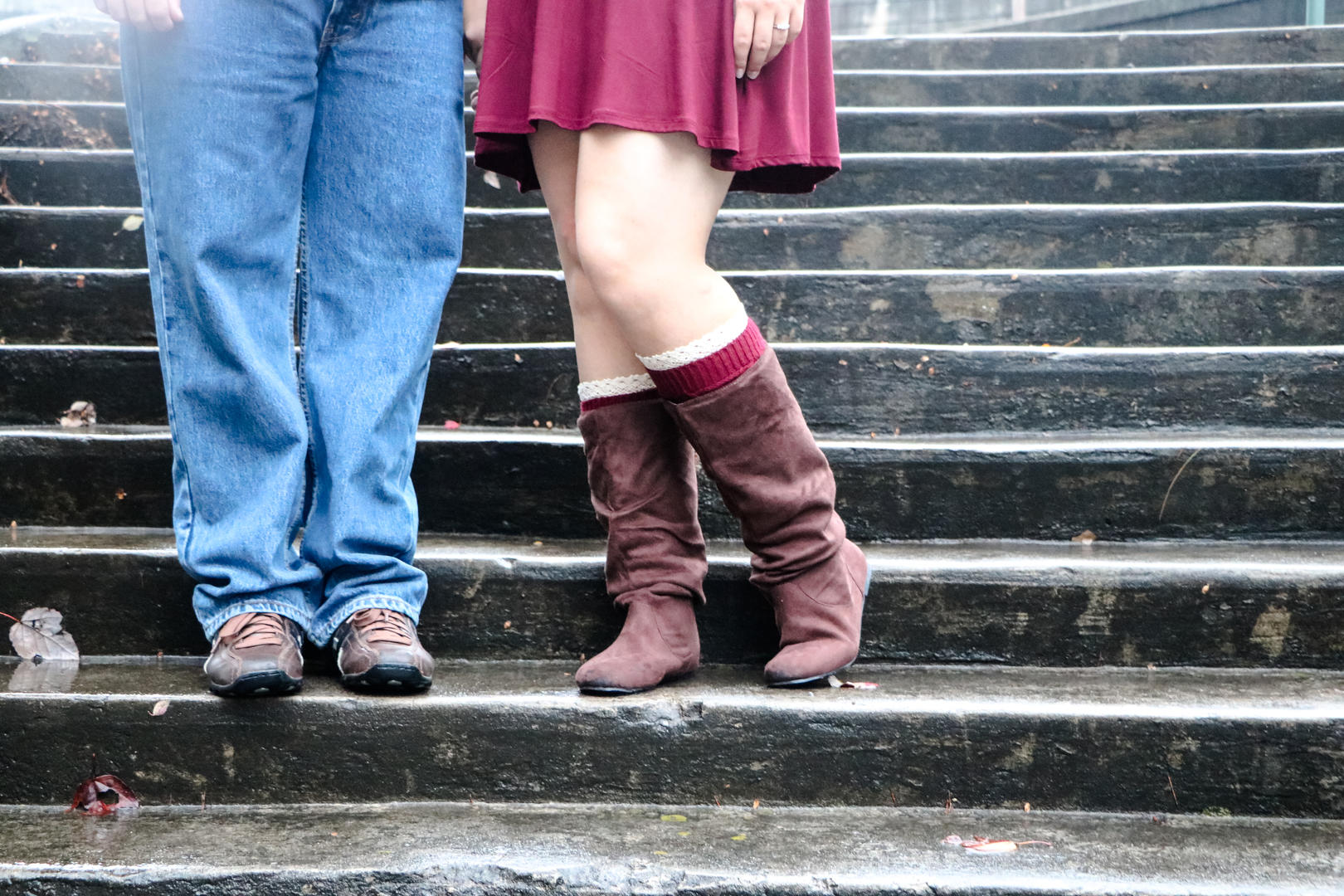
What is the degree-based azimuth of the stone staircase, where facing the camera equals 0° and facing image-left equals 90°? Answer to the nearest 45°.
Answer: approximately 0°
